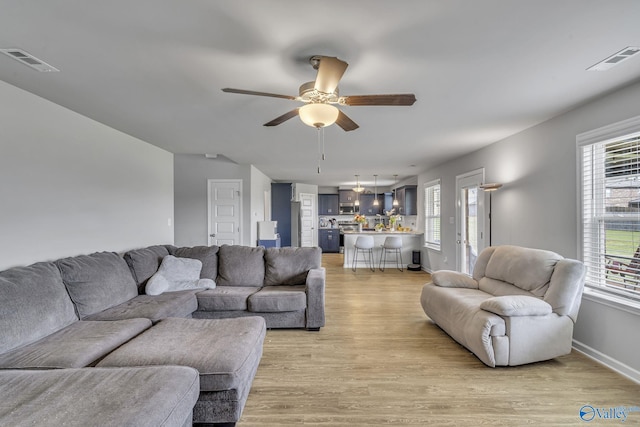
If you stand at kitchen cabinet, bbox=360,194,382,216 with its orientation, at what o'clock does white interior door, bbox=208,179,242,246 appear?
The white interior door is roughly at 1 o'clock from the kitchen cabinet.

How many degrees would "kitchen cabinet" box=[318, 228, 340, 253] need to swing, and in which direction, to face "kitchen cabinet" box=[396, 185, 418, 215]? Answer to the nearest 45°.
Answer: approximately 45° to its left

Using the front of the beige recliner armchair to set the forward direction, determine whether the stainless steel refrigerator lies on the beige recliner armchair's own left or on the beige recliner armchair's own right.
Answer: on the beige recliner armchair's own right

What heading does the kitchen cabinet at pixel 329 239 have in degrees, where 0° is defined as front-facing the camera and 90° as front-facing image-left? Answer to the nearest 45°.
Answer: approximately 0°

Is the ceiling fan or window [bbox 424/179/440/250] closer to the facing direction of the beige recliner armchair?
the ceiling fan

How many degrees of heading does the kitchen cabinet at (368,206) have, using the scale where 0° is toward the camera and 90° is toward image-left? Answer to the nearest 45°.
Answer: approximately 0°

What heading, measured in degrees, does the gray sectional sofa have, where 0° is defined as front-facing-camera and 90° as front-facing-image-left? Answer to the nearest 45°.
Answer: approximately 315°

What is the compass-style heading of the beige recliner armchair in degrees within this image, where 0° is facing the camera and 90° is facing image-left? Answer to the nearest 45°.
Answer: approximately 45°

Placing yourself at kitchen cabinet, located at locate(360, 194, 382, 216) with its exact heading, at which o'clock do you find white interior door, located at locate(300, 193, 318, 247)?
The white interior door is roughly at 2 o'clock from the kitchen cabinet.

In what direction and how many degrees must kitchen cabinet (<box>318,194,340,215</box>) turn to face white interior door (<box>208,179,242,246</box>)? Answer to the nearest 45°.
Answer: approximately 45° to its right

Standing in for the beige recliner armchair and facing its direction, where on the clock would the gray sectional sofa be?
The gray sectional sofa is roughly at 12 o'clock from the beige recliner armchair.
